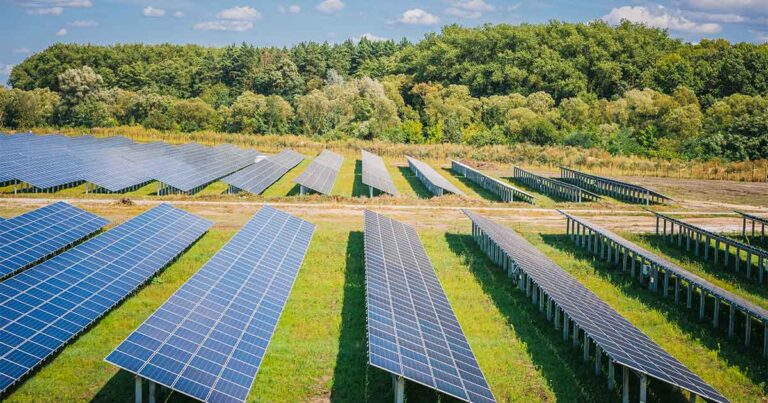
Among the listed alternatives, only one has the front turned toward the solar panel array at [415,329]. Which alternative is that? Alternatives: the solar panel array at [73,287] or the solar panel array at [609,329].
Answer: the solar panel array at [73,287]

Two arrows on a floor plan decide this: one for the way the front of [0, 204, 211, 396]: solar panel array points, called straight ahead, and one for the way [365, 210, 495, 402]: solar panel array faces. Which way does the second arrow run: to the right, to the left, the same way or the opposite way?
the same way

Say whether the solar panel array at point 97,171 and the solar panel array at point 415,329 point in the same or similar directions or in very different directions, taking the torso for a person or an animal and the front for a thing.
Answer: same or similar directions

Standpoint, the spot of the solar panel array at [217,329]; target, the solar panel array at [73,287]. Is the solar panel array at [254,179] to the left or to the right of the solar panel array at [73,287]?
right

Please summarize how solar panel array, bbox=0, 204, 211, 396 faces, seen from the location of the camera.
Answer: facing the viewer and to the right of the viewer

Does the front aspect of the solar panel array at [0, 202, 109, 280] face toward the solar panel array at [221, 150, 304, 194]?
no

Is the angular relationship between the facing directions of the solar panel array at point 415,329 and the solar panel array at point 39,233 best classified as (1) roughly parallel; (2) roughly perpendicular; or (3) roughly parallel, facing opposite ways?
roughly parallel

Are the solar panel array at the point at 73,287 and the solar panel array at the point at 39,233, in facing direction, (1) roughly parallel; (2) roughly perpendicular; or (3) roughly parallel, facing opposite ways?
roughly parallel

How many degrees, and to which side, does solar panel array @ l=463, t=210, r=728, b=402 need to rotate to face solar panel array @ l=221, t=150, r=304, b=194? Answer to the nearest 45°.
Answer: approximately 135° to its left

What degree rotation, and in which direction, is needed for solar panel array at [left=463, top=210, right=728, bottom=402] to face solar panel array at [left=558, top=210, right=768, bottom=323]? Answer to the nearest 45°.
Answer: approximately 45° to its left

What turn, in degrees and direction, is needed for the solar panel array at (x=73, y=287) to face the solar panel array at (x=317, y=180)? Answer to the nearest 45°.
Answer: approximately 90° to its left

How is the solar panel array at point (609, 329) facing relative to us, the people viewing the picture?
facing to the right of the viewer

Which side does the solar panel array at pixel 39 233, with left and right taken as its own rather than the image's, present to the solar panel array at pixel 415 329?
front

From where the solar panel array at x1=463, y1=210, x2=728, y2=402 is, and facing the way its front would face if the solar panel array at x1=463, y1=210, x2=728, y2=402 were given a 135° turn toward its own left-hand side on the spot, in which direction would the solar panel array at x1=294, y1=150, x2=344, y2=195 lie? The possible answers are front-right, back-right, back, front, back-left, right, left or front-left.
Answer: front

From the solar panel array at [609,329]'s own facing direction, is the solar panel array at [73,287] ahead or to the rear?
to the rear

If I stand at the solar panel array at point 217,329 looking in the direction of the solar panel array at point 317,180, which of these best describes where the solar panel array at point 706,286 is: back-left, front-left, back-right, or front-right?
front-right

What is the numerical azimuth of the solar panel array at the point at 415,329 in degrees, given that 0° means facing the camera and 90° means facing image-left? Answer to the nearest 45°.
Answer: approximately 270°
